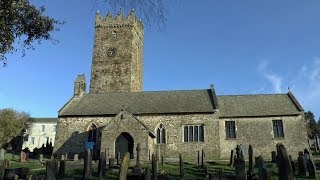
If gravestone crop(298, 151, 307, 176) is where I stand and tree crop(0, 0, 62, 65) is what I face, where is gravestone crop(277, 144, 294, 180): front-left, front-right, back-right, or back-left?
front-left

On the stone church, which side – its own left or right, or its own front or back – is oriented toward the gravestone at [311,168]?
front

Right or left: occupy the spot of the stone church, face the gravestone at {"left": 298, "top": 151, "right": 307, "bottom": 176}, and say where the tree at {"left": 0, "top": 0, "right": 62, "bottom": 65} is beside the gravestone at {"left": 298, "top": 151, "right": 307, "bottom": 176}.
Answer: right

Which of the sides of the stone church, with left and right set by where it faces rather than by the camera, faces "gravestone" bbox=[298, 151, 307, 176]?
front

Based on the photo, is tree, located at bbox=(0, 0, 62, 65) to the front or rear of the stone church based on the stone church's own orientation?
to the front

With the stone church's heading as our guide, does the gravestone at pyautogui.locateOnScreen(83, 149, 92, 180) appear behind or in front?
in front

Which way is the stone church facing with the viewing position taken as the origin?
facing the viewer

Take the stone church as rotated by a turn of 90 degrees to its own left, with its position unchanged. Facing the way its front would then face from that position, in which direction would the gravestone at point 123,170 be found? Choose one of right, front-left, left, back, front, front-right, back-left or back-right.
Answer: right

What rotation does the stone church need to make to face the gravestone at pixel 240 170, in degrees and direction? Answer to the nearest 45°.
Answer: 0° — it already faces it

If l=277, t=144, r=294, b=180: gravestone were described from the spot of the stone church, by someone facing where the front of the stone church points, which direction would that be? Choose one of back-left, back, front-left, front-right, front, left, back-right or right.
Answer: front
